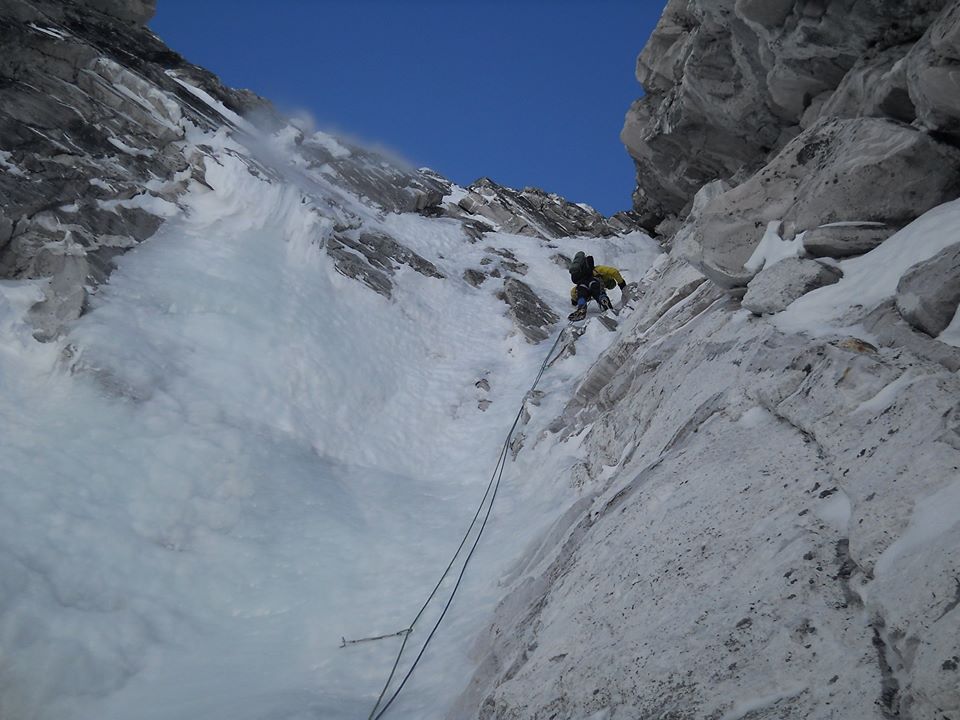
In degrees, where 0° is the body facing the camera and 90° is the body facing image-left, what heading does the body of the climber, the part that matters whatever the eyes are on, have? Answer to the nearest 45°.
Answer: approximately 225°
